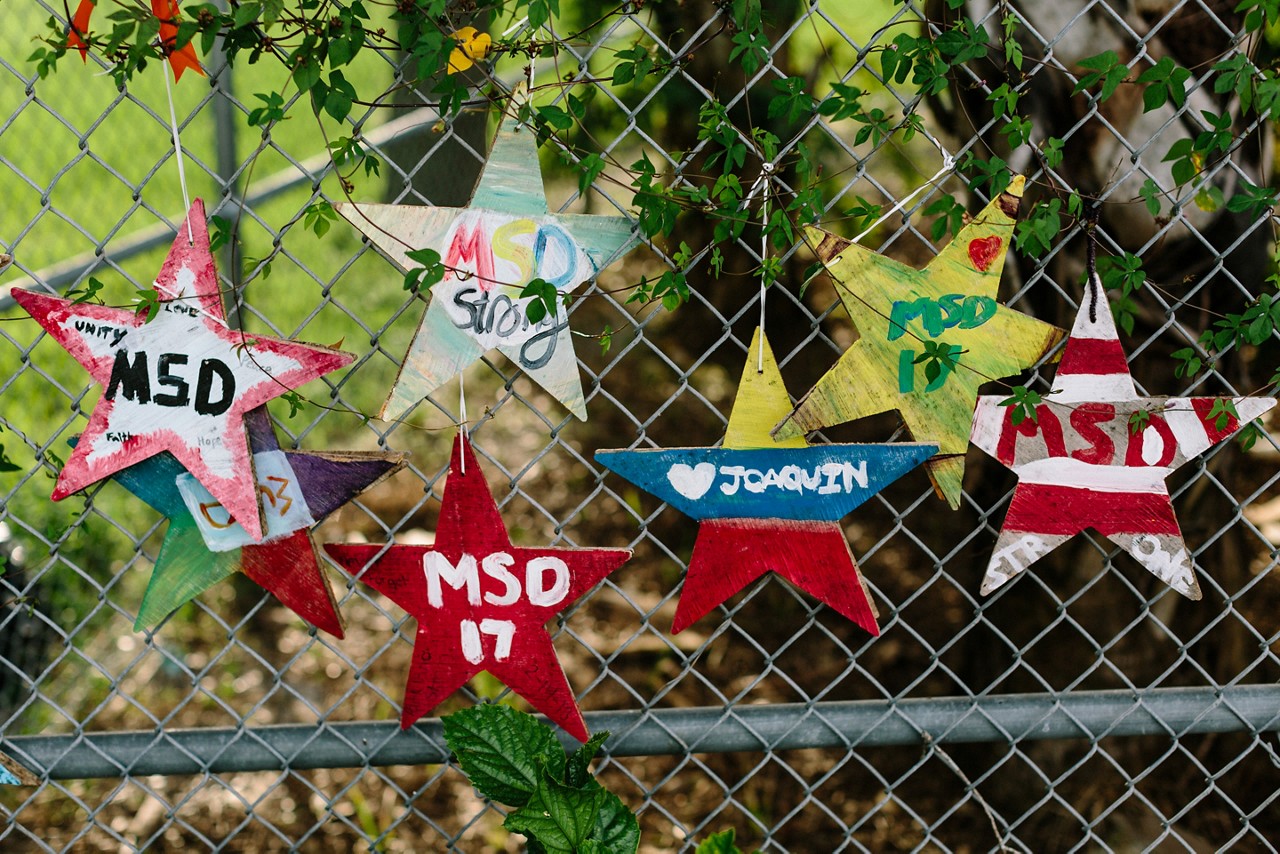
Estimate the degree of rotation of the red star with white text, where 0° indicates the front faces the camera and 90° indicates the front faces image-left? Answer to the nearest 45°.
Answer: approximately 0°

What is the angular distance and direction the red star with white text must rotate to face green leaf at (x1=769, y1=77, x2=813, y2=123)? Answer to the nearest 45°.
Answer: approximately 45° to its left

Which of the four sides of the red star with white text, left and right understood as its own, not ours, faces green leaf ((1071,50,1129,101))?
left

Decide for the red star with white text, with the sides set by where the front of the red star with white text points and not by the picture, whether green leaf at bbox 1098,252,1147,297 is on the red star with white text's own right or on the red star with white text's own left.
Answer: on the red star with white text's own left
